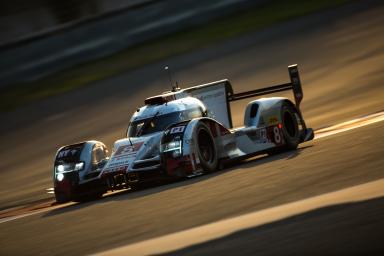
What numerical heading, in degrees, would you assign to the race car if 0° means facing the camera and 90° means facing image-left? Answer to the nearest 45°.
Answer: approximately 45°
